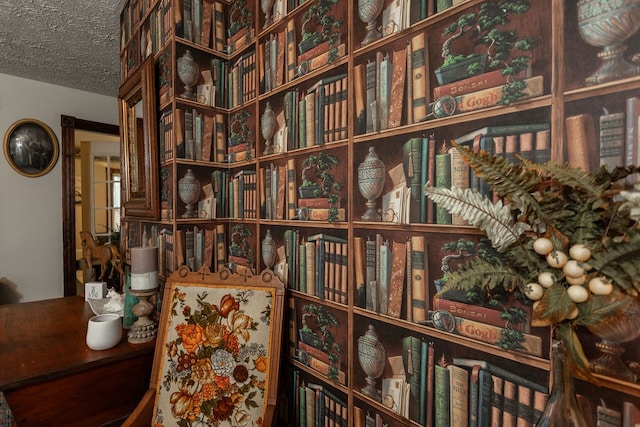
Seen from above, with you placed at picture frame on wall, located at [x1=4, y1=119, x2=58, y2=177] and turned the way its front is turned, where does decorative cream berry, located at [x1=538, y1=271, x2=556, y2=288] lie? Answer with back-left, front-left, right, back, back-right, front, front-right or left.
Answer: front

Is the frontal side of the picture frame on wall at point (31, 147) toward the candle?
yes

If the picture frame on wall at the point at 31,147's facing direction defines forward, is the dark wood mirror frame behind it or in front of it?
in front

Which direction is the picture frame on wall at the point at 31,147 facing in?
toward the camera

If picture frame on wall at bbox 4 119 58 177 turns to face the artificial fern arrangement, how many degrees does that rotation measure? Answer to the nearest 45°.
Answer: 0° — it already faces it

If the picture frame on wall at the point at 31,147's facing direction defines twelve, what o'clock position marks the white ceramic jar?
The white ceramic jar is roughly at 12 o'clock from the picture frame on wall.

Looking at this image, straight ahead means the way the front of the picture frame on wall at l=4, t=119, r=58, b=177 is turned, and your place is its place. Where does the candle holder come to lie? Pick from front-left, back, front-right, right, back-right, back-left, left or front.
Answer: front

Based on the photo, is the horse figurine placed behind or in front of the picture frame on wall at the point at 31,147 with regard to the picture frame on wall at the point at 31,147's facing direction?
in front
